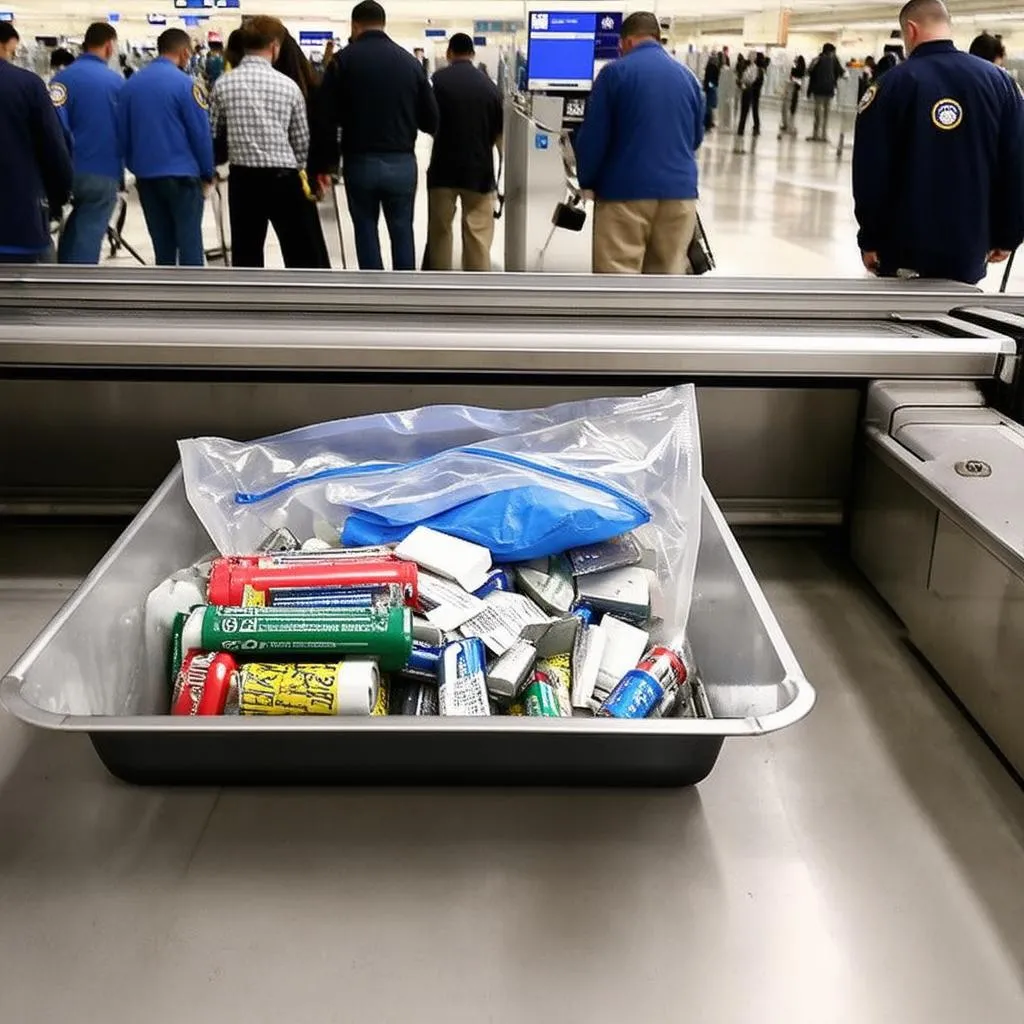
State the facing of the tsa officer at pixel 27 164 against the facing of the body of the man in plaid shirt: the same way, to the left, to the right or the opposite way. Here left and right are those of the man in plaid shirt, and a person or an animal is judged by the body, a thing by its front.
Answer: the same way

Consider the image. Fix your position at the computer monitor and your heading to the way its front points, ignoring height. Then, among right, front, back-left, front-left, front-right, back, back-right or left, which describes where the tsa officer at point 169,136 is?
front-right

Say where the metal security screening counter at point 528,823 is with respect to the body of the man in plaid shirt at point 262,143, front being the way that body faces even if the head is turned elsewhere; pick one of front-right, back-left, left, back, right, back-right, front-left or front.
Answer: back

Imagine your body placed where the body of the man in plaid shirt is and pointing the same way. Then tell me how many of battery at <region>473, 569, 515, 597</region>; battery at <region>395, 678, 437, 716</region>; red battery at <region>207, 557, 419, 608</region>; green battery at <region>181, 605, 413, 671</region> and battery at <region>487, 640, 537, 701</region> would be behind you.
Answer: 5

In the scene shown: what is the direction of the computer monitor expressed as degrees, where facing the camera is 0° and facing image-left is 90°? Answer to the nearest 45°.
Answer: approximately 0°

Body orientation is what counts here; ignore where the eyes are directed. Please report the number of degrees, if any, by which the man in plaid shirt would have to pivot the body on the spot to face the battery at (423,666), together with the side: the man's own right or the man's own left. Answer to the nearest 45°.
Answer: approximately 180°

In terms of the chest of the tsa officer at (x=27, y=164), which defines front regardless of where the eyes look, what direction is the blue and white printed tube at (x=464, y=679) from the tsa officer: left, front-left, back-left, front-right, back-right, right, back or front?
back

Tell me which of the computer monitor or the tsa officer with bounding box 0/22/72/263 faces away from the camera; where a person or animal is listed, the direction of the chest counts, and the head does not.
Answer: the tsa officer

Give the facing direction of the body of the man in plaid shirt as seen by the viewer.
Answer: away from the camera

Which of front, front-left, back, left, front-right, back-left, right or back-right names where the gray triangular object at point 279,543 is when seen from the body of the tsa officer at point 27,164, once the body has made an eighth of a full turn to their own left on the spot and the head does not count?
back-left

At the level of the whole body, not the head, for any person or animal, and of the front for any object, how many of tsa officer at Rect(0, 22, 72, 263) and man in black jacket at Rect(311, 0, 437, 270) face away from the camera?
2

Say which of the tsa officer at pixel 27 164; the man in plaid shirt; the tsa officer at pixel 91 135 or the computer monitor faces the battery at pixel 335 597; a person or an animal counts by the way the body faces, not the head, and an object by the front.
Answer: the computer monitor

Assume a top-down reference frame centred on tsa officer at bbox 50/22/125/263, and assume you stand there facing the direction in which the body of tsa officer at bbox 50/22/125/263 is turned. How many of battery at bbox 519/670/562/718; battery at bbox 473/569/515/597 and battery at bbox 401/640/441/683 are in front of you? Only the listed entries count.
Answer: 0

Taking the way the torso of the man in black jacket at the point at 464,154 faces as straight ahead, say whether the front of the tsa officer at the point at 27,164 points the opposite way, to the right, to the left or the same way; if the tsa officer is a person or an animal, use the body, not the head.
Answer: the same way

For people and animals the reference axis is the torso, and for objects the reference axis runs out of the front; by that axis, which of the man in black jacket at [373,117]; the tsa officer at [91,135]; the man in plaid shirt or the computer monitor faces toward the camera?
the computer monitor

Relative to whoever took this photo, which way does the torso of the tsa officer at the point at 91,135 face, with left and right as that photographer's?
facing away from the viewer and to the right of the viewer

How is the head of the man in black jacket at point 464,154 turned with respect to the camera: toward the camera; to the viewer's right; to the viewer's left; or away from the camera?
away from the camera

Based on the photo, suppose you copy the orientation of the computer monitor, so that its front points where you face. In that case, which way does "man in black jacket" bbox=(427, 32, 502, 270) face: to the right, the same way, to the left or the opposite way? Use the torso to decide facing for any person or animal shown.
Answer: the opposite way

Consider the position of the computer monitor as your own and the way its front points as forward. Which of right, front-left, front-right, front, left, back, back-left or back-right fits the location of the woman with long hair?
front-right

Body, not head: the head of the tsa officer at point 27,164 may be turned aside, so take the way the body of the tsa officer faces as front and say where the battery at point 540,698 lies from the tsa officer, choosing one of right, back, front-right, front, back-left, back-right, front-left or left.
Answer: back

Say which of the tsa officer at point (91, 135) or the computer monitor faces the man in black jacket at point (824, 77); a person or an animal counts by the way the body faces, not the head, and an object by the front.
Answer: the tsa officer

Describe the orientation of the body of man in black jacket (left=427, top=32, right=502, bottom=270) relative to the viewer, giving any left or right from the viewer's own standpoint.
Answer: facing away from the viewer

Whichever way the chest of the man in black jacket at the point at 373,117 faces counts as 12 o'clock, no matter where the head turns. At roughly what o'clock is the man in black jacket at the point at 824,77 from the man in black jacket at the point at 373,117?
the man in black jacket at the point at 824,77 is roughly at 1 o'clock from the man in black jacket at the point at 373,117.
